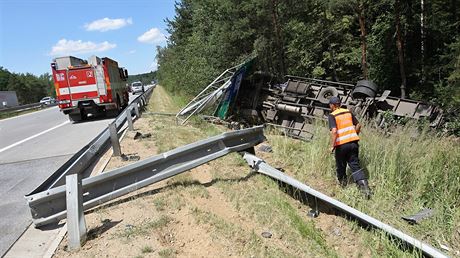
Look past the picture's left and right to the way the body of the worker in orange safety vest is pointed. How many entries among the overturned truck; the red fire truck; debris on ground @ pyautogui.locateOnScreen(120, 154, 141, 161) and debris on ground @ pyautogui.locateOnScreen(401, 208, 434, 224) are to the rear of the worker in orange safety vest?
1

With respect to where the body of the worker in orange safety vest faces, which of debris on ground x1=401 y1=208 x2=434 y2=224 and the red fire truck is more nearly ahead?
the red fire truck

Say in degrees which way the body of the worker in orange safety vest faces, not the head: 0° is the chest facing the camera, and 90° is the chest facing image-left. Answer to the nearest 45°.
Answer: approximately 135°

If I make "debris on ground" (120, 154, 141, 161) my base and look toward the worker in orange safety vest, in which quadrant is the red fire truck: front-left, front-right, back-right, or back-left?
back-left

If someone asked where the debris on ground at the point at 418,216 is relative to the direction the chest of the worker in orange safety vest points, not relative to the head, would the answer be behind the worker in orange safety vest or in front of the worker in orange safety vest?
behind

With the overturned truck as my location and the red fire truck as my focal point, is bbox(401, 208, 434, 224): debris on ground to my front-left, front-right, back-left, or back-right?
back-left

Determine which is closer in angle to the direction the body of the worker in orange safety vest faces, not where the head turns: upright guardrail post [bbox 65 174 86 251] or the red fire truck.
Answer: the red fire truck

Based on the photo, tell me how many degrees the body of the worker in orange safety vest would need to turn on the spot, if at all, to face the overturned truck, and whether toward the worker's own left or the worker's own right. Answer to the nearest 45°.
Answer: approximately 45° to the worker's own right

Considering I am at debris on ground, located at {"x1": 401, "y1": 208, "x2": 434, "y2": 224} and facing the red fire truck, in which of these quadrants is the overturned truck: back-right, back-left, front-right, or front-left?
front-right

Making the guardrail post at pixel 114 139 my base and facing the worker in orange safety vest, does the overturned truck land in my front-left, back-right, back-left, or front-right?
front-left

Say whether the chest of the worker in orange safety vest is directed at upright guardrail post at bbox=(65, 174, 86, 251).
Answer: no

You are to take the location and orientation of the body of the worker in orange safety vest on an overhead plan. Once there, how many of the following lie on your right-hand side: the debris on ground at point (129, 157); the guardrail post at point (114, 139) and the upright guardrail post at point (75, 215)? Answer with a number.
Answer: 0

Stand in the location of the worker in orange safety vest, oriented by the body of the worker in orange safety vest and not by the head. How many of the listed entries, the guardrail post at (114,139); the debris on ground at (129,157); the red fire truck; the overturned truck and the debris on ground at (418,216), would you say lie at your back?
1

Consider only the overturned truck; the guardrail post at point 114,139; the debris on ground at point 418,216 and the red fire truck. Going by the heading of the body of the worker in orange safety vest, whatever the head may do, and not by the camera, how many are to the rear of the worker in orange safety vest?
1
